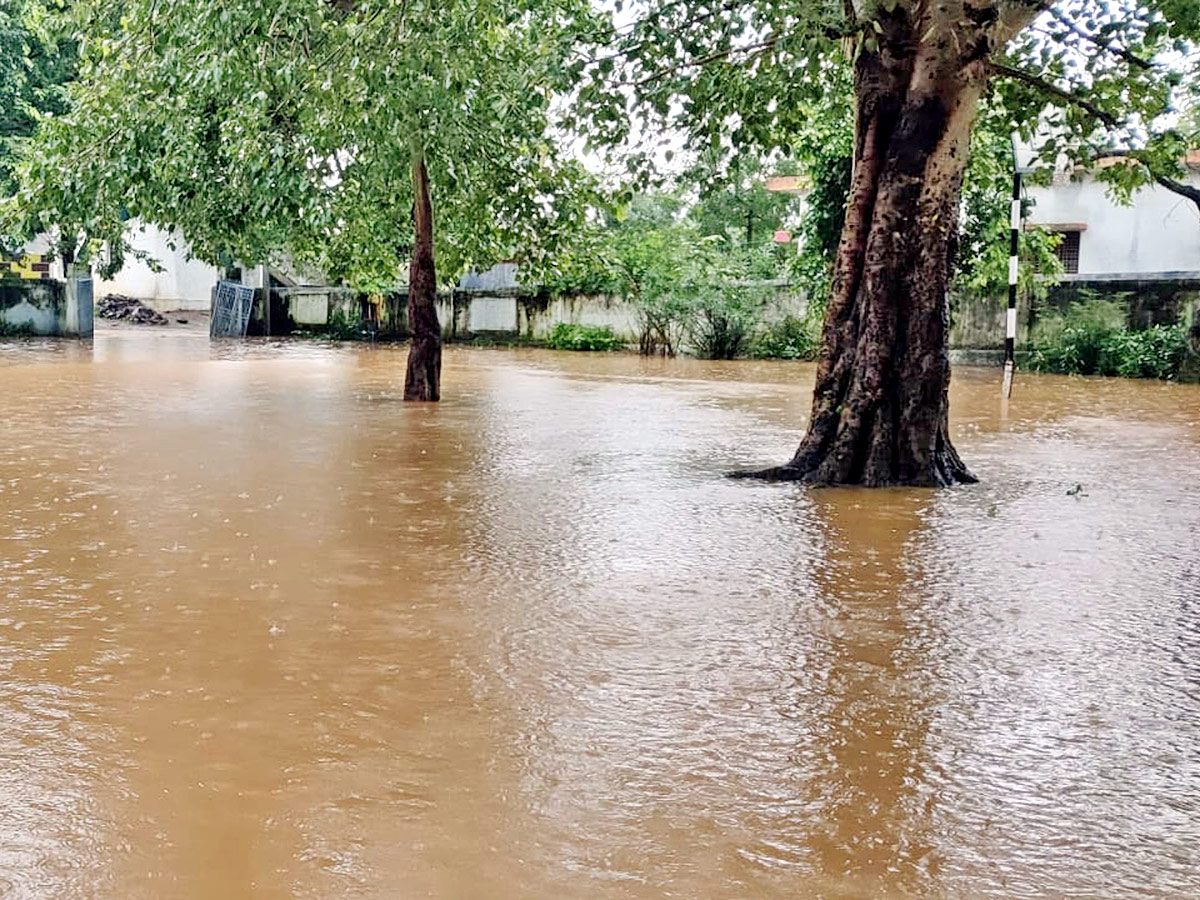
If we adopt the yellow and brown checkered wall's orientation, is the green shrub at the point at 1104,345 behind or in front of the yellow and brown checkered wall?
in front

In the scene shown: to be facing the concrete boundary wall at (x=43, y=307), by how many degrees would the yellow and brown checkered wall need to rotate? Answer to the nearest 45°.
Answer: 0° — it already faces it

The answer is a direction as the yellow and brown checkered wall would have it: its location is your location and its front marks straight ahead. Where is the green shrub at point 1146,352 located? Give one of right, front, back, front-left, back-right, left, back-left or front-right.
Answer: front-left
